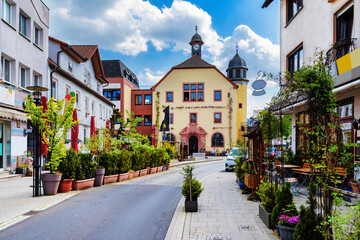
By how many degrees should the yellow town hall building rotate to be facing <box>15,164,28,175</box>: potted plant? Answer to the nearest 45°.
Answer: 0° — it already faces it

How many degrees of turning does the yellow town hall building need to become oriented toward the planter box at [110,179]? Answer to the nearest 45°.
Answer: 0° — it already faces it

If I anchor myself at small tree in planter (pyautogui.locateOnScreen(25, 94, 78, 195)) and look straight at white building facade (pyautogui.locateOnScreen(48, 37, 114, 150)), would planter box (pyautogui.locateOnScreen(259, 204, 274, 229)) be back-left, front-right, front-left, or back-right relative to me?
back-right

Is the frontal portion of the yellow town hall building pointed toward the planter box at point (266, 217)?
yes

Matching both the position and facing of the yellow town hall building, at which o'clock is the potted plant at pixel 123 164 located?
The potted plant is roughly at 12 o'clock from the yellow town hall building.

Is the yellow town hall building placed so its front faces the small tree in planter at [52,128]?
yes

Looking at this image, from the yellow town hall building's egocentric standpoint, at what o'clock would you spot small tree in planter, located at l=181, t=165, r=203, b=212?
The small tree in planter is roughly at 12 o'clock from the yellow town hall building.

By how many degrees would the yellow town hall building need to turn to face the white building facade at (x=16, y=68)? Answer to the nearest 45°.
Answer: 0° — it already faces it

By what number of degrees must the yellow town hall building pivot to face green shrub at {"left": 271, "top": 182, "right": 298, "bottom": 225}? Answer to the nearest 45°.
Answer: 0° — it already faces it
